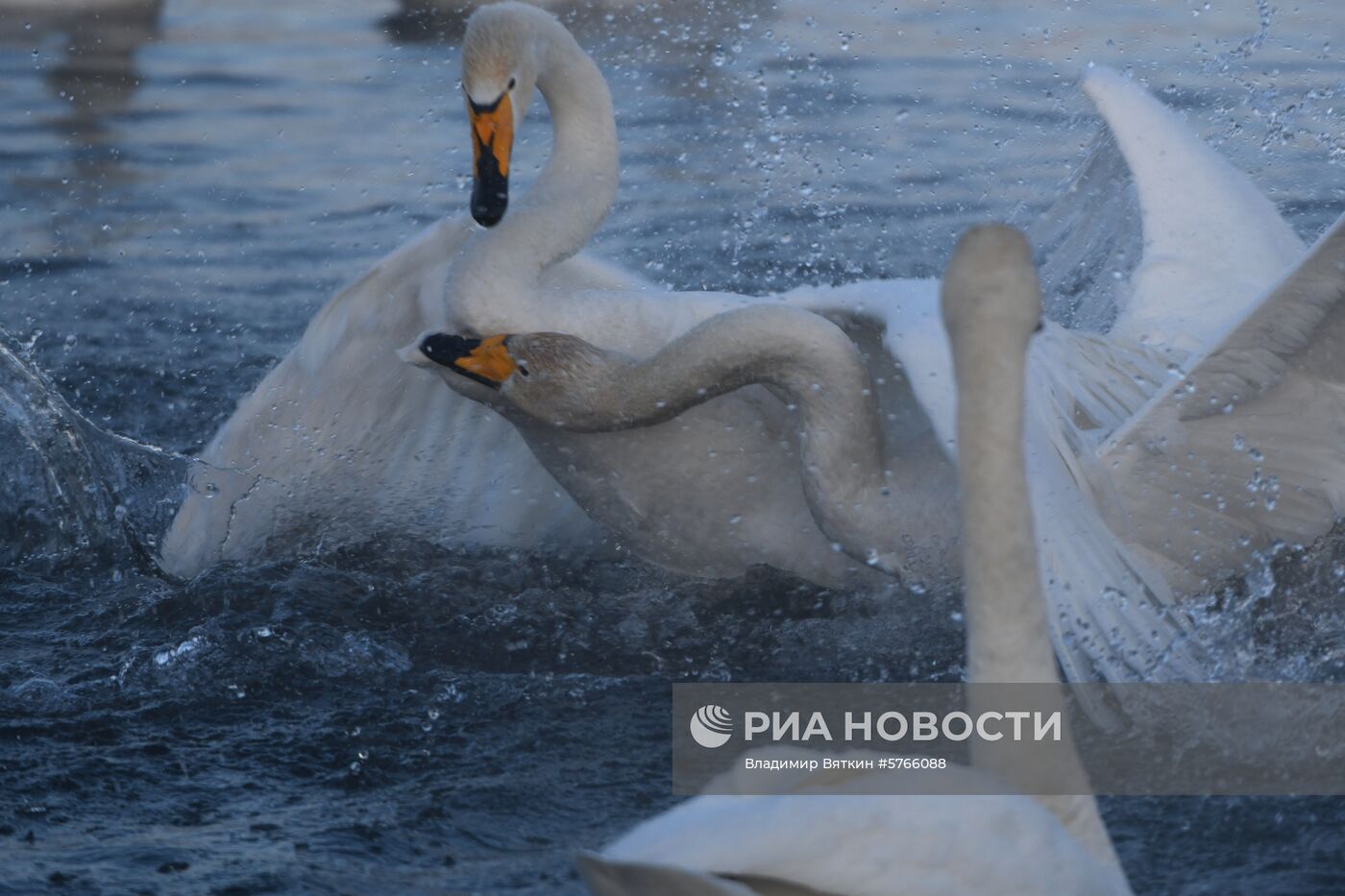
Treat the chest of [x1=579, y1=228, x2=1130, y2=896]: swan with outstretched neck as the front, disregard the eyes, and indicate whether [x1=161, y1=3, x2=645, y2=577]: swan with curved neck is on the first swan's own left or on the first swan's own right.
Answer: on the first swan's own left

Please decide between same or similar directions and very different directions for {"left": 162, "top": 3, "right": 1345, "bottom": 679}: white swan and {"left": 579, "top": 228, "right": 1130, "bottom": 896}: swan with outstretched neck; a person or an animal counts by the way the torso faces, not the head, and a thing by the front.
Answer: very different directions

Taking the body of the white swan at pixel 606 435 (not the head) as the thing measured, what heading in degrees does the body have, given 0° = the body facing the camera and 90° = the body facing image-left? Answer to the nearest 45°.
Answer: approximately 45°

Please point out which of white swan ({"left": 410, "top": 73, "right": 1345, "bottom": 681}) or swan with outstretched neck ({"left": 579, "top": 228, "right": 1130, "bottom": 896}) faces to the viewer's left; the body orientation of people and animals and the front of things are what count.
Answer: the white swan

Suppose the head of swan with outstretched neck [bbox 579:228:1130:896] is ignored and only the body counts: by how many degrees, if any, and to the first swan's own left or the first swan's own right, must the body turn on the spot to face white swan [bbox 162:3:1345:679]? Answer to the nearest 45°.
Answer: approximately 45° to the first swan's own left

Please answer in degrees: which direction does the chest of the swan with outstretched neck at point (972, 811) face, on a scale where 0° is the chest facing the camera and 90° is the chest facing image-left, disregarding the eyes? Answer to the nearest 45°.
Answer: approximately 225°

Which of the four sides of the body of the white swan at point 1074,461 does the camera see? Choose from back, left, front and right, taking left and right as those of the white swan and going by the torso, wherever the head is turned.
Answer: left

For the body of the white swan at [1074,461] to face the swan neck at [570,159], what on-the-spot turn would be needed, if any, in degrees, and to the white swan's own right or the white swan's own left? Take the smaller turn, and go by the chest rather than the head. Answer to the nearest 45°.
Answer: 0° — it already faces it
